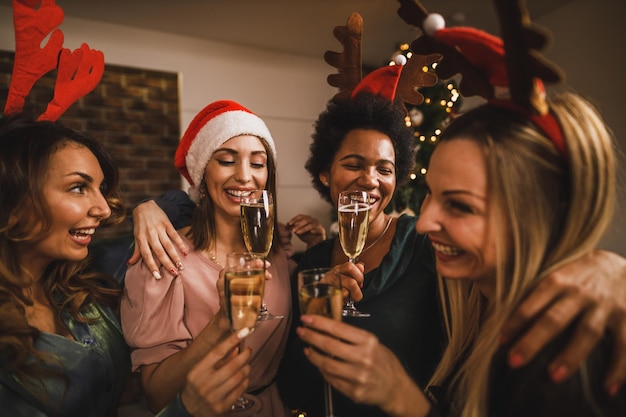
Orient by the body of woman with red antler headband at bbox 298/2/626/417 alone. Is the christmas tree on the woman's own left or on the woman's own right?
on the woman's own right

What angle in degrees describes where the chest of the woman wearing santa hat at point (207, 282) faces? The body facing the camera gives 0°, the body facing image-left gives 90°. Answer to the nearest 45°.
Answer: approximately 315°

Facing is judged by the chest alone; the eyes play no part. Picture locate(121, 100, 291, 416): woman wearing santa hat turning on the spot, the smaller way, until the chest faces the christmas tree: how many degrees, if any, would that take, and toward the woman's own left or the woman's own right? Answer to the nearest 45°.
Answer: approximately 90° to the woman's own left

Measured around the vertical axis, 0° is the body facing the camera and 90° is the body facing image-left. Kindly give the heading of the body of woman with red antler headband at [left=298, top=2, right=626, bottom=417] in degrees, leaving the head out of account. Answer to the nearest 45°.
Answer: approximately 90°

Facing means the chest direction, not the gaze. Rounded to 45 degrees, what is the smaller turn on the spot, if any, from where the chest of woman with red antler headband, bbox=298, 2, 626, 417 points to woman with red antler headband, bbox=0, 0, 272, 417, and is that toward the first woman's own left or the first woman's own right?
0° — they already face them

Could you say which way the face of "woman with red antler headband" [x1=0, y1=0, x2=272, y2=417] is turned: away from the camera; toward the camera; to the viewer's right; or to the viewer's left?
to the viewer's right

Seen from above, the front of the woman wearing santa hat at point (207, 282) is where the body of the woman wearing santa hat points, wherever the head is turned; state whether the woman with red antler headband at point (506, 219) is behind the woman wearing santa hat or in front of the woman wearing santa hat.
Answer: in front
